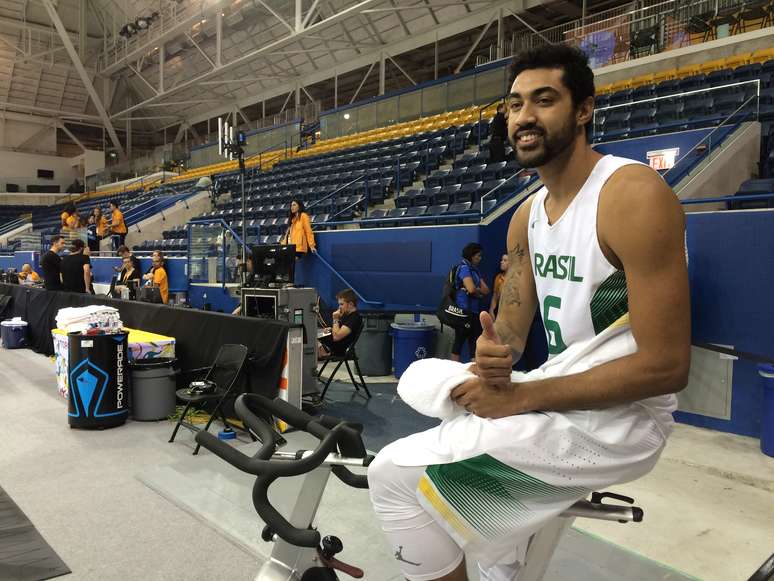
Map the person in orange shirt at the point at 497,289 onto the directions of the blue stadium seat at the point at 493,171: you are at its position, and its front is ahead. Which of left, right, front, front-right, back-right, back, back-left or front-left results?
front-left

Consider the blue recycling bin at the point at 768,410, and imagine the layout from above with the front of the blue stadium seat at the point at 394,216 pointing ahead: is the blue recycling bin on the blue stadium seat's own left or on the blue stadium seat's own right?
on the blue stadium seat's own left

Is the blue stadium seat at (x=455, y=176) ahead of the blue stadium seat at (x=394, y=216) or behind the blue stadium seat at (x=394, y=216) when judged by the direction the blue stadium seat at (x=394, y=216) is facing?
behind

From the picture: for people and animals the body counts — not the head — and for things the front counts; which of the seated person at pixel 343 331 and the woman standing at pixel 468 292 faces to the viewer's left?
the seated person

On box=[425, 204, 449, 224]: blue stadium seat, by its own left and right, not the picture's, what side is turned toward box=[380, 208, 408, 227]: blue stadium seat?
right

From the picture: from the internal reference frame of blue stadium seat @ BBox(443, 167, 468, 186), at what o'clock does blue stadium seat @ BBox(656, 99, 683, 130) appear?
blue stadium seat @ BBox(656, 99, 683, 130) is roughly at 8 o'clock from blue stadium seat @ BBox(443, 167, 468, 186).

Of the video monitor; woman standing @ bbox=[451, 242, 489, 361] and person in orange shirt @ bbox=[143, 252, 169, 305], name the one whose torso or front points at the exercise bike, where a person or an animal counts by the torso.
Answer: the video monitor

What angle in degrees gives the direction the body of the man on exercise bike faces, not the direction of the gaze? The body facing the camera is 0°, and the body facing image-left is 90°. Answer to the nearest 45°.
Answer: approximately 45°

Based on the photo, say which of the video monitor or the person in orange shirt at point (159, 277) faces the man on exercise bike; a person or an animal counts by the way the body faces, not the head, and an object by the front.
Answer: the video monitor

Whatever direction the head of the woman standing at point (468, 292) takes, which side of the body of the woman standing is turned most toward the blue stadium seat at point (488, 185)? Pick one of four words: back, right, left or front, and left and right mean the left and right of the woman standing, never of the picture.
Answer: left

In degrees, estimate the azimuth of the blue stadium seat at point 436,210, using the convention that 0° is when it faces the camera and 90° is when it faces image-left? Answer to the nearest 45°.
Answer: approximately 45°

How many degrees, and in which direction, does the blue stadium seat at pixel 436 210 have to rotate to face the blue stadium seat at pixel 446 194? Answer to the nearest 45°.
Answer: approximately 135° to its right

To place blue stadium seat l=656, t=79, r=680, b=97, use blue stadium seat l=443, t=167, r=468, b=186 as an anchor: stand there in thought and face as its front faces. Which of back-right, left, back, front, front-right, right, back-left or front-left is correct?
back-left

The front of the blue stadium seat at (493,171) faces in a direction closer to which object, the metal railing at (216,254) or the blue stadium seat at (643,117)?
the metal railing

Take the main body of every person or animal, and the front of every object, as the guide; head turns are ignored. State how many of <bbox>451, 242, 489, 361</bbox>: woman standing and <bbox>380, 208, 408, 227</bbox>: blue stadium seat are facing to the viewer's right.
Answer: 1

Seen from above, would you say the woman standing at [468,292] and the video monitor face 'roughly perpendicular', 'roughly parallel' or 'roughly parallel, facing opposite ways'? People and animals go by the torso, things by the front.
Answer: roughly perpendicular

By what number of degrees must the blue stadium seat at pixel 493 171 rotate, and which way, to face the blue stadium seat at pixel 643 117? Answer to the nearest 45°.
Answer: approximately 135° to its left

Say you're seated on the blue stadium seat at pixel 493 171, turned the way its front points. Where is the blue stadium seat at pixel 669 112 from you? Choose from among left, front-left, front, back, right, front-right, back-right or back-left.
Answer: back-left

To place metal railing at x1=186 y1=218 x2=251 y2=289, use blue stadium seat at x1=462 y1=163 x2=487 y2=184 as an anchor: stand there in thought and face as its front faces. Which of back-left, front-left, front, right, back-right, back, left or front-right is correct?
front-right
